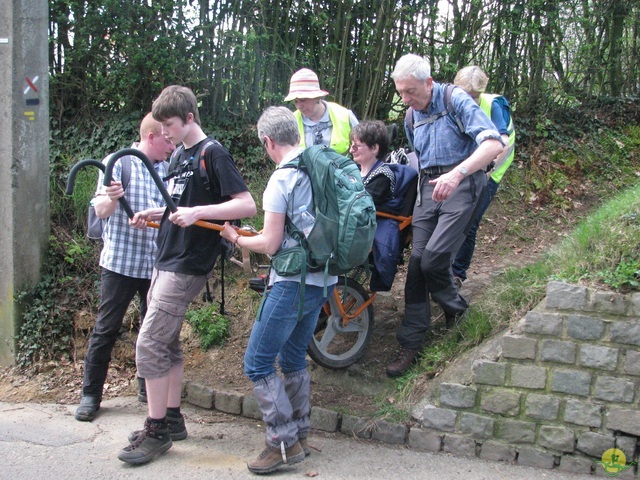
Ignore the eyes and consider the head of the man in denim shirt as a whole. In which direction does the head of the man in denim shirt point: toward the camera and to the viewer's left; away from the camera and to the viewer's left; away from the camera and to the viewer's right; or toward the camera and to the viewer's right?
toward the camera and to the viewer's left

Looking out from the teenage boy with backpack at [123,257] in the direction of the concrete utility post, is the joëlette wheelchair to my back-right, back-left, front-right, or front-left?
back-right

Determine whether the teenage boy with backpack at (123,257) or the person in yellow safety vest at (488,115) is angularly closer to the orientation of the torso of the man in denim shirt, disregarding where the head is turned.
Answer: the teenage boy with backpack

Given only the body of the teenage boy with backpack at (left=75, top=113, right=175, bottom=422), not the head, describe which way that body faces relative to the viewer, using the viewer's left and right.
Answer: facing the viewer and to the right of the viewer

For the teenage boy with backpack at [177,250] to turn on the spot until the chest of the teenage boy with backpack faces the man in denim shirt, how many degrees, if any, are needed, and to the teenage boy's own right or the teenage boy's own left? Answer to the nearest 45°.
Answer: approximately 135° to the teenage boy's own left

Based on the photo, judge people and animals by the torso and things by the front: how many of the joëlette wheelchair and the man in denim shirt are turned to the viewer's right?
0

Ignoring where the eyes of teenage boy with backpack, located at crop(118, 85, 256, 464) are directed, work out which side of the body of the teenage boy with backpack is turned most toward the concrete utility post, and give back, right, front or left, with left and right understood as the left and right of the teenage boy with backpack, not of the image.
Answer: right

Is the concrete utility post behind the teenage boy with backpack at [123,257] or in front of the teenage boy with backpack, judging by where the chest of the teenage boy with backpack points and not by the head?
behind

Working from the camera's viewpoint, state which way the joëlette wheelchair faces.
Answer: facing the viewer and to the left of the viewer
